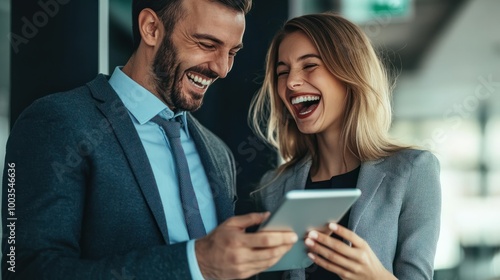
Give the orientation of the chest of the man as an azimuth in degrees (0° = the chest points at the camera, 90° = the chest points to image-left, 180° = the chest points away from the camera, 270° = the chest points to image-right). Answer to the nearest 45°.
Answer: approximately 315°

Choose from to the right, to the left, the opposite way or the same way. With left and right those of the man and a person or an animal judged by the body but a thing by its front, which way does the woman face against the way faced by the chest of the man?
to the right

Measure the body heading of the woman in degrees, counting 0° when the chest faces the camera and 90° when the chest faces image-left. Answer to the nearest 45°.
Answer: approximately 45°
